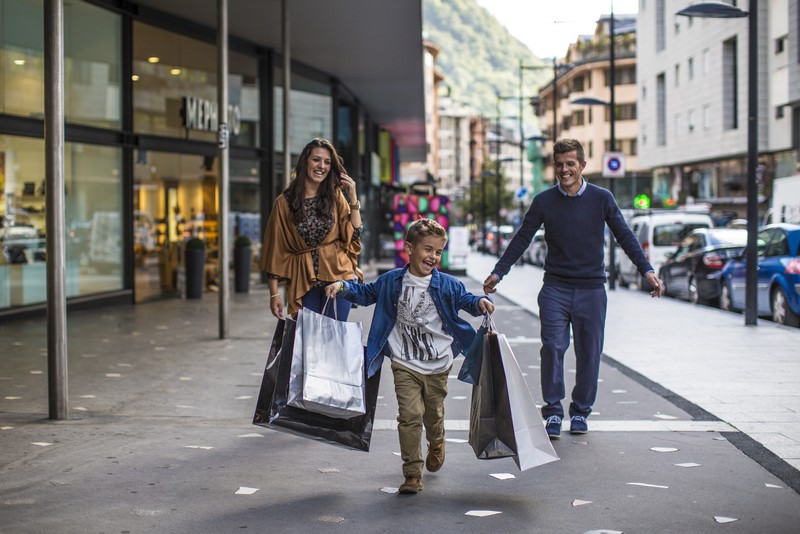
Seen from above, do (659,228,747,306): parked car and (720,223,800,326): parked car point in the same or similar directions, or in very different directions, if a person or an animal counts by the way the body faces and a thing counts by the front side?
same or similar directions

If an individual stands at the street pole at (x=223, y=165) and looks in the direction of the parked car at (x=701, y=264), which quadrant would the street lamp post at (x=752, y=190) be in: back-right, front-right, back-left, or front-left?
front-right

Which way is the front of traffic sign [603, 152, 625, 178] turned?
toward the camera

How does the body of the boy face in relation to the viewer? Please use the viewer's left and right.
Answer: facing the viewer

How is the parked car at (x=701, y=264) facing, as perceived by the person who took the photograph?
facing away from the viewer and to the left of the viewer

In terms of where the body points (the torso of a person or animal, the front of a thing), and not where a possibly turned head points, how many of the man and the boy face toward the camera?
2

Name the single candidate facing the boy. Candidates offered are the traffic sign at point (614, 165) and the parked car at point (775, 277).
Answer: the traffic sign

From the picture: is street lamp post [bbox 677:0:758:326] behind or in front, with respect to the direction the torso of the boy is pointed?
behind
